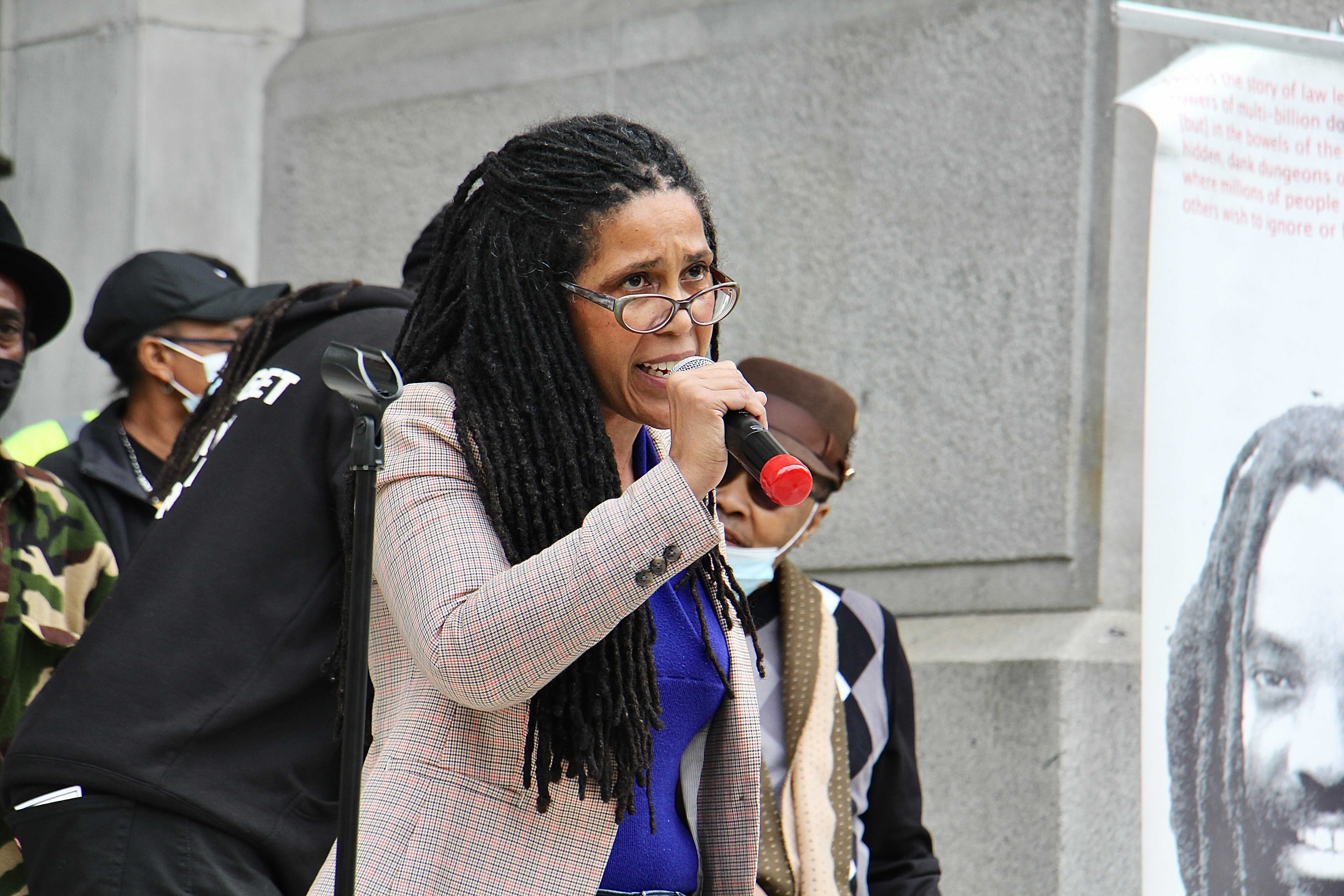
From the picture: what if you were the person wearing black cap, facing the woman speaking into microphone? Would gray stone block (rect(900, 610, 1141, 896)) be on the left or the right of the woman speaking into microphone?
left

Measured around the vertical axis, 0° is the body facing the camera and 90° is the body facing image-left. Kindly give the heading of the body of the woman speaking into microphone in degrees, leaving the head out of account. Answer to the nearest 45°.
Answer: approximately 315°

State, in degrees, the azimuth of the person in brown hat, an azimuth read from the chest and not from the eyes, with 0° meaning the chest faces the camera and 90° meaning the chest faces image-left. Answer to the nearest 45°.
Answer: approximately 45°

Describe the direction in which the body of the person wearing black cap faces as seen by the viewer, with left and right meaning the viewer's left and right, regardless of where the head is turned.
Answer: facing to the right of the viewer

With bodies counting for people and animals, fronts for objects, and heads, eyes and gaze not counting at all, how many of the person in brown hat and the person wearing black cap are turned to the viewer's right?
1
